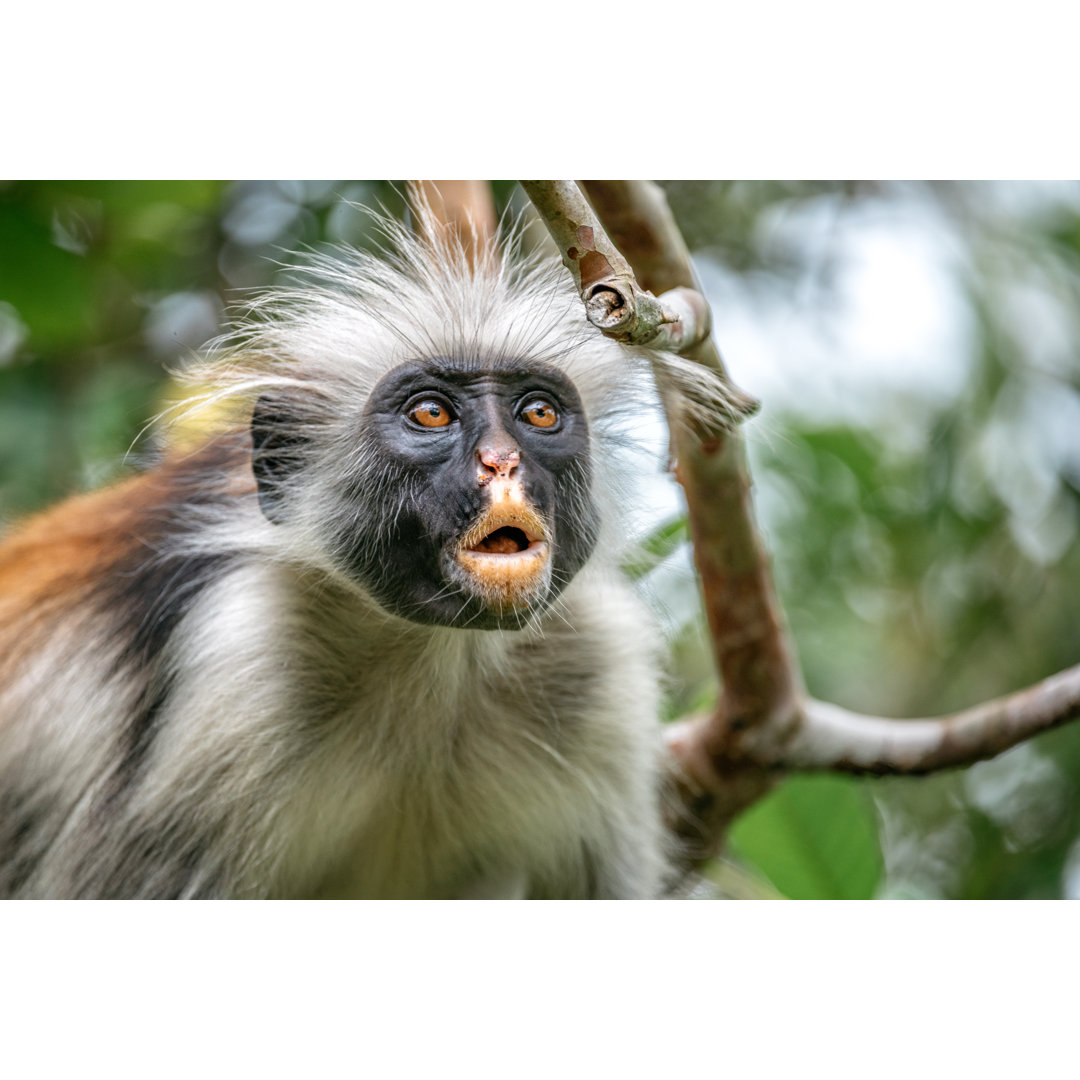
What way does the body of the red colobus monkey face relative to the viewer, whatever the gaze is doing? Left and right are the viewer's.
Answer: facing the viewer and to the right of the viewer
